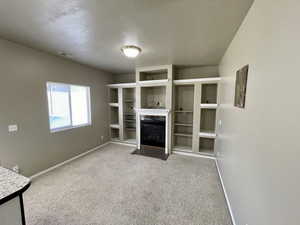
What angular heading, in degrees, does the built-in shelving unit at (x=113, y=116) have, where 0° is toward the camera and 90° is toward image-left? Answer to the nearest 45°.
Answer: approximately 45°

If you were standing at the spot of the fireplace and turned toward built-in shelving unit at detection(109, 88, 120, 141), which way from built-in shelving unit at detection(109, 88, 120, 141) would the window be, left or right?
left

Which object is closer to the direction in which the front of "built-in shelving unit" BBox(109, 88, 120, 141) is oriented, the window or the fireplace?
the window

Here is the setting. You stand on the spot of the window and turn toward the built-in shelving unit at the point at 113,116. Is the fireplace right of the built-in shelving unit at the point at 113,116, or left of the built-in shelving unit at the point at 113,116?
right

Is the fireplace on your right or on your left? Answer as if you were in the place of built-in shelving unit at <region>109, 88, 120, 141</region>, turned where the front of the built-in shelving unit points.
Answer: on your left

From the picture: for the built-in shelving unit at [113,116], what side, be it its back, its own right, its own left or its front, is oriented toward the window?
front
